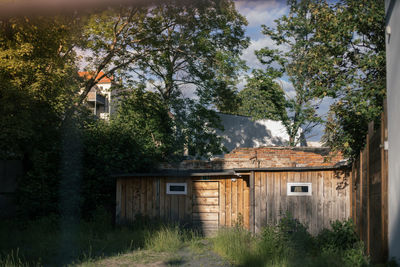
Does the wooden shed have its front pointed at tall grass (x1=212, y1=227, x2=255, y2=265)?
yes

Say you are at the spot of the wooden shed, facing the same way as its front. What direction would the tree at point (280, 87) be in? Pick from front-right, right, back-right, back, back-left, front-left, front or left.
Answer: back

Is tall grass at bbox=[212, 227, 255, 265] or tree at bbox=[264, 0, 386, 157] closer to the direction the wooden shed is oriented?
the tall grass

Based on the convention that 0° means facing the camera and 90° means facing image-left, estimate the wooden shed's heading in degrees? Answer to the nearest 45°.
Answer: approximately 0°

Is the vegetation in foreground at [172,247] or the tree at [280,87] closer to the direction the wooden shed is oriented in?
the vegetation in foreground

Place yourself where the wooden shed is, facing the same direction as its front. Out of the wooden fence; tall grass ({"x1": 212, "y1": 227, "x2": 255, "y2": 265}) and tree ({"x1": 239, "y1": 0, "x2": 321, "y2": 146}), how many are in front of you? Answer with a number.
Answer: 2

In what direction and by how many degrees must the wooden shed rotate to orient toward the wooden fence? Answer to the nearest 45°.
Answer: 0° — it already faces it
